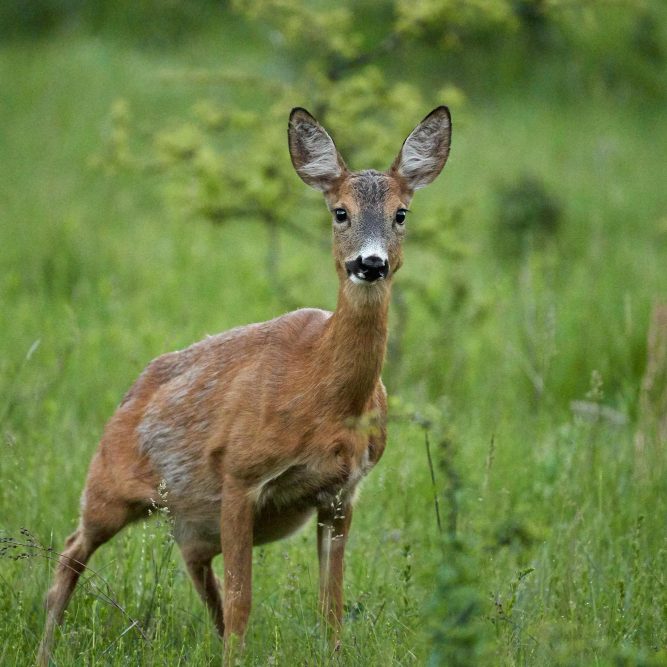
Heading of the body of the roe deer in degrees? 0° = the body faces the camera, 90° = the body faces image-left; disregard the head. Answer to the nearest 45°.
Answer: approximately 315°
